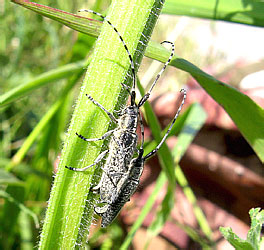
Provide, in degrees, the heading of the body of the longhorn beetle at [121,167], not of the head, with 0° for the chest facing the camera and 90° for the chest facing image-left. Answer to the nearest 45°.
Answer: approximately 180°
